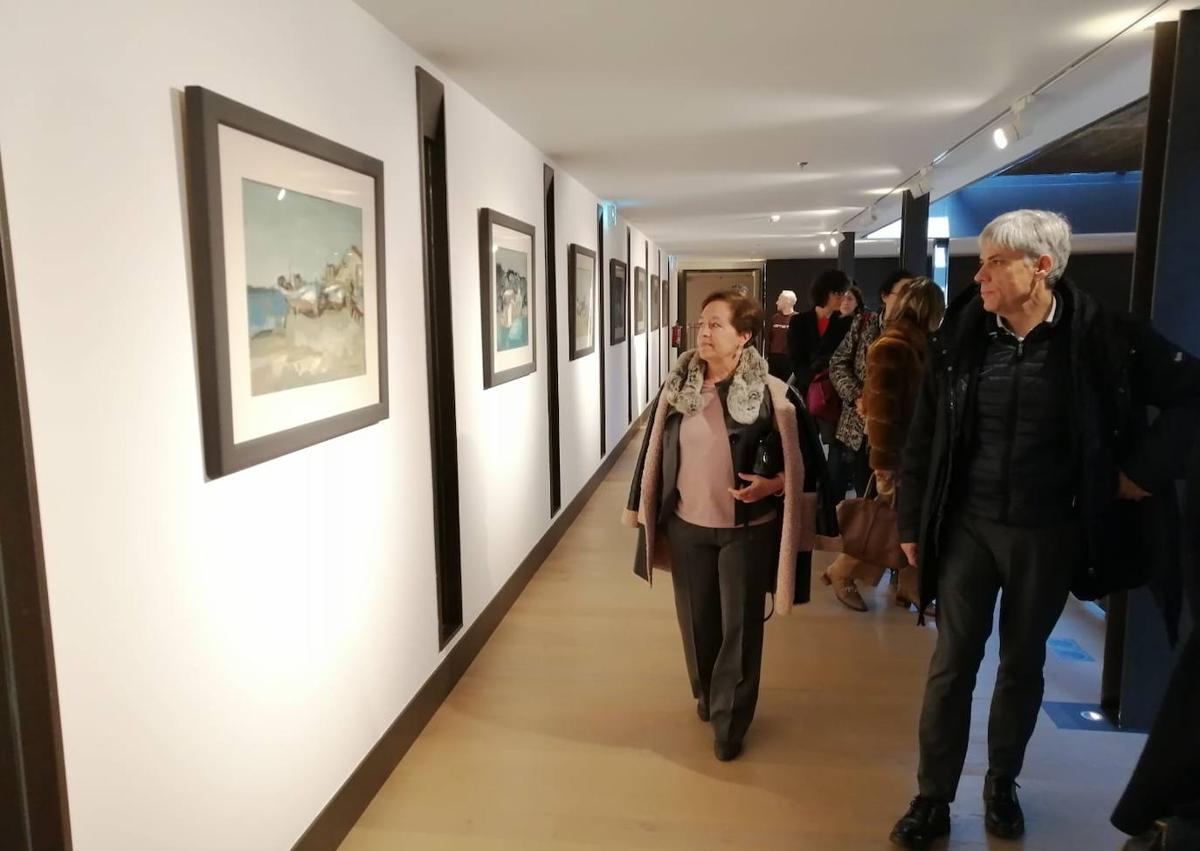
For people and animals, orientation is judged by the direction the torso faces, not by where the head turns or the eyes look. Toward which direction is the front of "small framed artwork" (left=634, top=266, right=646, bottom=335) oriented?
to the viewer's right

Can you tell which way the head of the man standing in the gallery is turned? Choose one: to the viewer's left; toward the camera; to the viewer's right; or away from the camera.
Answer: to the viewer's left

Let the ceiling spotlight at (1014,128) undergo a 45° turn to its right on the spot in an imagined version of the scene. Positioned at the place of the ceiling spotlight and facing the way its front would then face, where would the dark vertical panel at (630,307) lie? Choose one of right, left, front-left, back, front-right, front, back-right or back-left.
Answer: front-right

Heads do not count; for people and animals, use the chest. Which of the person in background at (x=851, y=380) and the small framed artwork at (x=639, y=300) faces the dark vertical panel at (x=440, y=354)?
the person in background

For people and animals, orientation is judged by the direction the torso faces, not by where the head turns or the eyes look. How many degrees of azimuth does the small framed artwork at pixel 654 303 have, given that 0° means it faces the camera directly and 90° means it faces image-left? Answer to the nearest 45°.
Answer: approximately 270°

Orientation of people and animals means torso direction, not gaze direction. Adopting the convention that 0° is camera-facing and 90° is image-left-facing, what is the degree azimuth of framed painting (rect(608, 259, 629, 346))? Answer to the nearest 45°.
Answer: approximately 270°

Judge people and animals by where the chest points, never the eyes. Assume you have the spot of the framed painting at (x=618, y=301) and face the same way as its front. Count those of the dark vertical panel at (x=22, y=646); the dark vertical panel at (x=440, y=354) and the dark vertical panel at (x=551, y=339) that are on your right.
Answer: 3

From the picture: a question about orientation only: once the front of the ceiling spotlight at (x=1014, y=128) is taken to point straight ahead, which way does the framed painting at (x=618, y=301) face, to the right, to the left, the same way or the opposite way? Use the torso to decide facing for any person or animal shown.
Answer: the opposite way

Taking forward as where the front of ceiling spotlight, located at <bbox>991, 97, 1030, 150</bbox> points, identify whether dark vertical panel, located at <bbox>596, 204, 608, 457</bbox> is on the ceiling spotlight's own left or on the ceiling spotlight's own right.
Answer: on the ceiling spotlight's own right

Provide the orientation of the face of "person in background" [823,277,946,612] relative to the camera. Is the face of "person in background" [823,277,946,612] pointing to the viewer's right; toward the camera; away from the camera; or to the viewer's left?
away from the camera

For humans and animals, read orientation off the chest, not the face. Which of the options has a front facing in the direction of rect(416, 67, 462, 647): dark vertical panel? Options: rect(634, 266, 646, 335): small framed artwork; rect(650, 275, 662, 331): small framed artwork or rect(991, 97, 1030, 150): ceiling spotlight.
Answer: the ceiling spotlight

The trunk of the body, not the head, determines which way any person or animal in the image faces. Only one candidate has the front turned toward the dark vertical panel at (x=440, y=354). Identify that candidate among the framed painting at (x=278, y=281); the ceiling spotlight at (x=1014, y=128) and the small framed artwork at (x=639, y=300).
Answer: the ceiling spotlight
